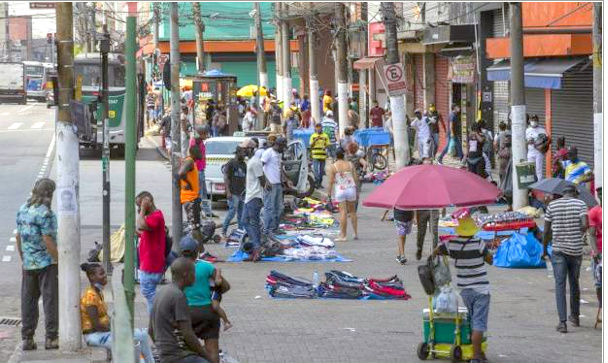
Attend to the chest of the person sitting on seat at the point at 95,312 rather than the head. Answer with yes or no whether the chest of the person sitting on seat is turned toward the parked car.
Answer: no

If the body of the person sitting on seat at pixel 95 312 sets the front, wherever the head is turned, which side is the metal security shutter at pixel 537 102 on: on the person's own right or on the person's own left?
on the person's own left

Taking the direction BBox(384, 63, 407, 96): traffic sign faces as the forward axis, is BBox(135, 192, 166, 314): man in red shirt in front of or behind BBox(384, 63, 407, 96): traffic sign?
in front

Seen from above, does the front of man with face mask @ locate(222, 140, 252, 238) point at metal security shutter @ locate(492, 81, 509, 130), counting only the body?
no

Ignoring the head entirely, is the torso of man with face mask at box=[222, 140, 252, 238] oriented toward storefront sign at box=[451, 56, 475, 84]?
no

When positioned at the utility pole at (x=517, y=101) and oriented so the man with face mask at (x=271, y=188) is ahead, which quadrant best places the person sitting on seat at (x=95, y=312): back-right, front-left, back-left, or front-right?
front-left

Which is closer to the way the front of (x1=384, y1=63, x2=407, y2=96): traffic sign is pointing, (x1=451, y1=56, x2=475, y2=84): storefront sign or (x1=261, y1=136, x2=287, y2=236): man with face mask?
the man with face mask

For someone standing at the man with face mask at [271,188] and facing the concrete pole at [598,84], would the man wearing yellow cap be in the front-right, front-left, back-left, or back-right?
front-right

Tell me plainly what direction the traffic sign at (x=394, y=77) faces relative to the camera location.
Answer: facing the viewer

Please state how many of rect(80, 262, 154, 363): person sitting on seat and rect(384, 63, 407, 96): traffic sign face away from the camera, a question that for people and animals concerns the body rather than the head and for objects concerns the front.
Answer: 0
